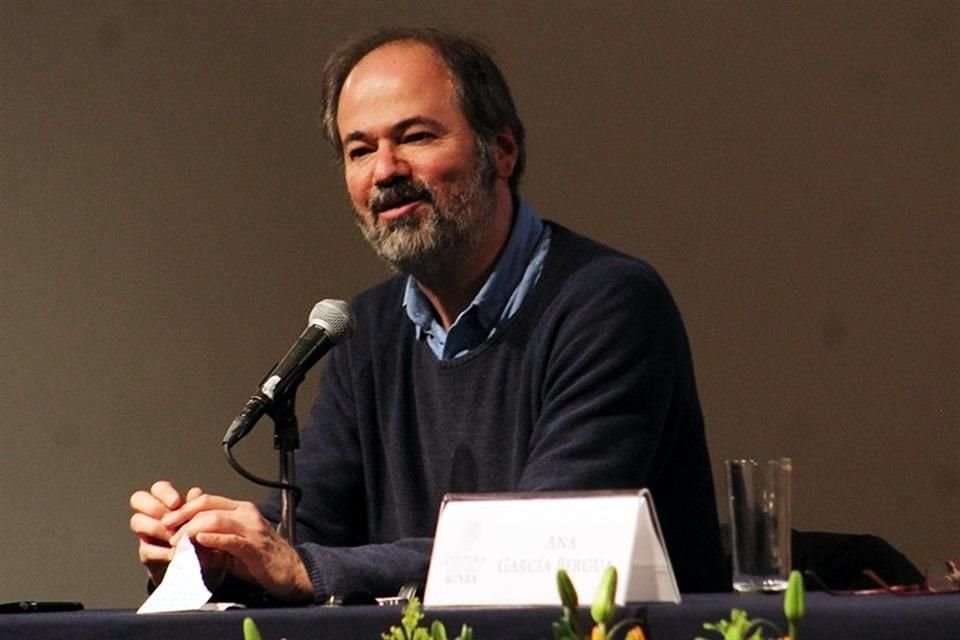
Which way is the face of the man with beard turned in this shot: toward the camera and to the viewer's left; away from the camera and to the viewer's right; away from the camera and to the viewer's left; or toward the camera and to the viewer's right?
toward the camera and to the viewer's left

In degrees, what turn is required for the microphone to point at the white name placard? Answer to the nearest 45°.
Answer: approximately 45° to its right

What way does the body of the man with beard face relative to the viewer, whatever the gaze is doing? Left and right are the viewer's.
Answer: facing the viewer and to the left of the viewer
